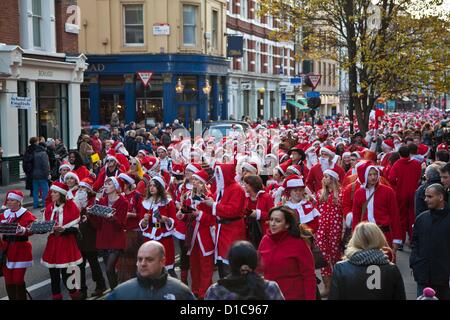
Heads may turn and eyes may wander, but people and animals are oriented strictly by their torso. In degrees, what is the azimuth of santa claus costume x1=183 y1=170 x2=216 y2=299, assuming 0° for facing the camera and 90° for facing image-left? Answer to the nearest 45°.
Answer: approximately 45°

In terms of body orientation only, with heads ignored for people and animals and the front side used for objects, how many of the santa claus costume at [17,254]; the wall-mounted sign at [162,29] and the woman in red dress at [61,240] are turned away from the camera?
0

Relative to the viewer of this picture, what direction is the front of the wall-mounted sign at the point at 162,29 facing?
facing the viewer

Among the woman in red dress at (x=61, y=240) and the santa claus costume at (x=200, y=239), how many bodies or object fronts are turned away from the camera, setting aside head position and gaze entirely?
0

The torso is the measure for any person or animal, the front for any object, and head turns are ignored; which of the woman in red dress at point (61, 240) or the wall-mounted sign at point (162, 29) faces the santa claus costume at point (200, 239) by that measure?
the wall-mounted sign

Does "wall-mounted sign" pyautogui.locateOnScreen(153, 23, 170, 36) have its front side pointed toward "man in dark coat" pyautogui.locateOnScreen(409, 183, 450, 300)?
yes

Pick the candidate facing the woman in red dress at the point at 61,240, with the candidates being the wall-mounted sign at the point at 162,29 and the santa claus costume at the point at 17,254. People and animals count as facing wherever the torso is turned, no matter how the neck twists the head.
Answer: the wall-mounted sign

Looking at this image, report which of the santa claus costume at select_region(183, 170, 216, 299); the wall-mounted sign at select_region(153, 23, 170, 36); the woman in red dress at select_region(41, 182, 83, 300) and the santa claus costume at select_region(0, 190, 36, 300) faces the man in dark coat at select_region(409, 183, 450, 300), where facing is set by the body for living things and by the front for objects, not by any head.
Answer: the wall-mounted sign

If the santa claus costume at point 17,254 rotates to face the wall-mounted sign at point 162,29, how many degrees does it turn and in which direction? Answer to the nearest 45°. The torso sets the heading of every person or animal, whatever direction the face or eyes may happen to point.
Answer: approximately 135° to its right

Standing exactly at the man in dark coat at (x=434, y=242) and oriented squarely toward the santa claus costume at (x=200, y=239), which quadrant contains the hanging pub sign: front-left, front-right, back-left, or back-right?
front-right

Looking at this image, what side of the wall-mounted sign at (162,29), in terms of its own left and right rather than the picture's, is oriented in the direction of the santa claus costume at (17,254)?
front

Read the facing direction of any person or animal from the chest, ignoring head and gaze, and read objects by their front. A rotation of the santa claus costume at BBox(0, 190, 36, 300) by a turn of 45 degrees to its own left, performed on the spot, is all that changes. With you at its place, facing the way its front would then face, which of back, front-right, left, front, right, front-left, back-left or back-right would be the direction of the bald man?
front

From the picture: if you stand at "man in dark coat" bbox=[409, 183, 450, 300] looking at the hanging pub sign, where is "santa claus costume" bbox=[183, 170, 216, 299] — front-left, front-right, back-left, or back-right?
front-left

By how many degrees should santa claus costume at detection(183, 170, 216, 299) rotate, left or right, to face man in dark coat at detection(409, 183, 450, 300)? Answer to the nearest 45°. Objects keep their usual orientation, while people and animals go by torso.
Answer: approximately 90° to its left

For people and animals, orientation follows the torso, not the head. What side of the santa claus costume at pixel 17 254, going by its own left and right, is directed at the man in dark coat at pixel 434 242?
left

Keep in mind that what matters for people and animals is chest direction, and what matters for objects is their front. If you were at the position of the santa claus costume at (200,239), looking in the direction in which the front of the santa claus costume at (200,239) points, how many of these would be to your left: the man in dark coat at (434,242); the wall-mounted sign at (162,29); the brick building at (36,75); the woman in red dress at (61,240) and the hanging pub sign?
1
